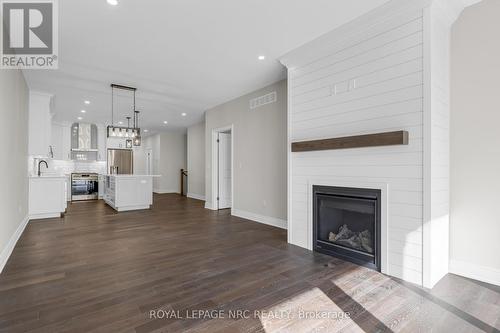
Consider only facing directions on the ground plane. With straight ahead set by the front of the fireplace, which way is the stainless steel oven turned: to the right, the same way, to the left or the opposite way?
to the left

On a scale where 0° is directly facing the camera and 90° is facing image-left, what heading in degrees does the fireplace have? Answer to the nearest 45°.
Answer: approximately 45°

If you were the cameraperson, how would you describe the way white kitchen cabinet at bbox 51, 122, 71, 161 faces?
facing the viewer

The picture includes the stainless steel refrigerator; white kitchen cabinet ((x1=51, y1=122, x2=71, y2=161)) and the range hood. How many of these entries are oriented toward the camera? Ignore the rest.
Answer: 3

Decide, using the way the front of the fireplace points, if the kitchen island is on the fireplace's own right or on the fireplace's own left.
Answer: on the fireplace's own right

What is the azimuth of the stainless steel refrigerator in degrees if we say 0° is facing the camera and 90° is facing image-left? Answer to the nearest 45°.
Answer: approximately 0°

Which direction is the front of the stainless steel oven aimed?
toward the camera

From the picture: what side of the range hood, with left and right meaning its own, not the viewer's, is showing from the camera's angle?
front

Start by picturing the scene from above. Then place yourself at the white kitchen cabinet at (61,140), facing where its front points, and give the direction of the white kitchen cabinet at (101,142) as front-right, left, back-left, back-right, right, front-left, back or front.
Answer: left

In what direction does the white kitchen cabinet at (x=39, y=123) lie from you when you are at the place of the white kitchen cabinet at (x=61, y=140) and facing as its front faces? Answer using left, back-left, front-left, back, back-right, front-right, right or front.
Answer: front

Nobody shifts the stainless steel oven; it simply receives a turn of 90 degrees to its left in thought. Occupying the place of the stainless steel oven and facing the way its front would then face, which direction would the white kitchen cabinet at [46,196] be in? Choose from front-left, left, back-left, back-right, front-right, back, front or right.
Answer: right

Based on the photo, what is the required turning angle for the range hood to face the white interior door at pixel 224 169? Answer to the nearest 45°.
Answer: approximately 45° to its left

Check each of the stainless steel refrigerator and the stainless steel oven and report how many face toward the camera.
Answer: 2

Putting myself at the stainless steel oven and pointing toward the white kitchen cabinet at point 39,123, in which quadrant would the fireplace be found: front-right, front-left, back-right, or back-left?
front-left

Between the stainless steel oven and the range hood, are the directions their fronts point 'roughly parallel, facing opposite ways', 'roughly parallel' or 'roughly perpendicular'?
roughly parallel

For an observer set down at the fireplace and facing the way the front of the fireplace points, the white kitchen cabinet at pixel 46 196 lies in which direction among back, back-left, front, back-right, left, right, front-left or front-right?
front-right
